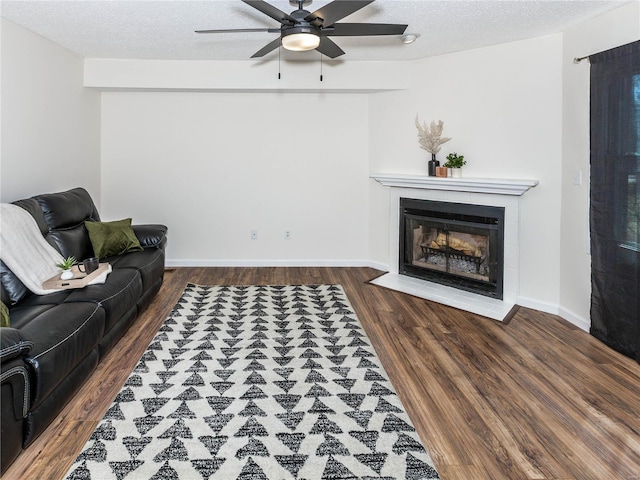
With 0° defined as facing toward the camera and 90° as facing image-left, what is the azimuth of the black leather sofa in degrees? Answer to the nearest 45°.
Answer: approximately 315°

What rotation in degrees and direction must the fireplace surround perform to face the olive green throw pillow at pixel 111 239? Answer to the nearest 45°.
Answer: approximately 45° to its right

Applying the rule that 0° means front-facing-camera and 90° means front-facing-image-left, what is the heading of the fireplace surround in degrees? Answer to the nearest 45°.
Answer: approximately 45°
